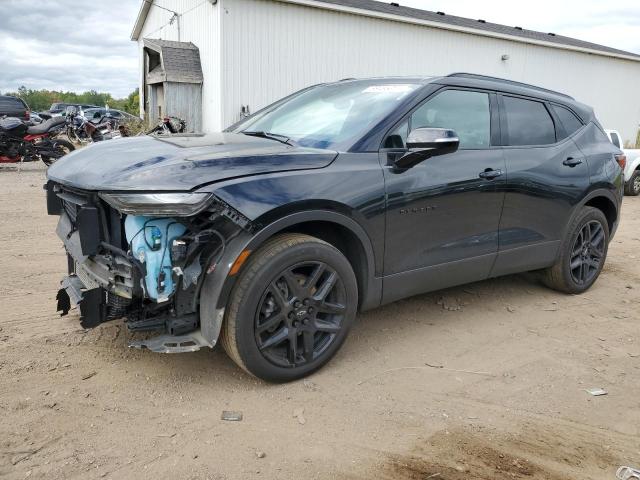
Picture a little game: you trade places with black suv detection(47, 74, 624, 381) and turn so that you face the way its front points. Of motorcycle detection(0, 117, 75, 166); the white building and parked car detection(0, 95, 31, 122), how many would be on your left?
0

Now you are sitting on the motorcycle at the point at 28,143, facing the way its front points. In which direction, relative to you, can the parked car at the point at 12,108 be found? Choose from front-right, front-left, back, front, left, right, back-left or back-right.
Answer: right

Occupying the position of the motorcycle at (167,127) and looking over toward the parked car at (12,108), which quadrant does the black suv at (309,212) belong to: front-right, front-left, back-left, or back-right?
back-left

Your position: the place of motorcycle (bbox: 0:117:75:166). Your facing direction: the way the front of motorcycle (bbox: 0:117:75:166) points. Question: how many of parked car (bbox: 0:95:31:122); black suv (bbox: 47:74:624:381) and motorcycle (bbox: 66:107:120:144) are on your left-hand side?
1

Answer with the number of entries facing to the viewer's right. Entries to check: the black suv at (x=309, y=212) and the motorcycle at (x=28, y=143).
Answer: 0

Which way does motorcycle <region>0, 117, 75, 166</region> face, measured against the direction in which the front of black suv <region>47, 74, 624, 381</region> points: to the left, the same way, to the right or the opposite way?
the same way

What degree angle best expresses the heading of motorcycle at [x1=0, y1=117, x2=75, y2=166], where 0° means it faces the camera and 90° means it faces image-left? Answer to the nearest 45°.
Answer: approximately 90°

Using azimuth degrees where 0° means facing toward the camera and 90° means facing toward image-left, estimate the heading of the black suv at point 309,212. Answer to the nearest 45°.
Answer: approximately 45°

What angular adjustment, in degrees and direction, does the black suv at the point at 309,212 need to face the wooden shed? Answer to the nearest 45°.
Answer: approximately 135° to its right

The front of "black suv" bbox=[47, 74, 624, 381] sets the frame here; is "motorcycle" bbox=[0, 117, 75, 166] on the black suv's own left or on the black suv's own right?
on the black suv's own right

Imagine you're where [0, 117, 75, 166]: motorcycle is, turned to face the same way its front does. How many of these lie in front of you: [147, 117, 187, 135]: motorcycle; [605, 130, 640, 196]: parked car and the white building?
0
